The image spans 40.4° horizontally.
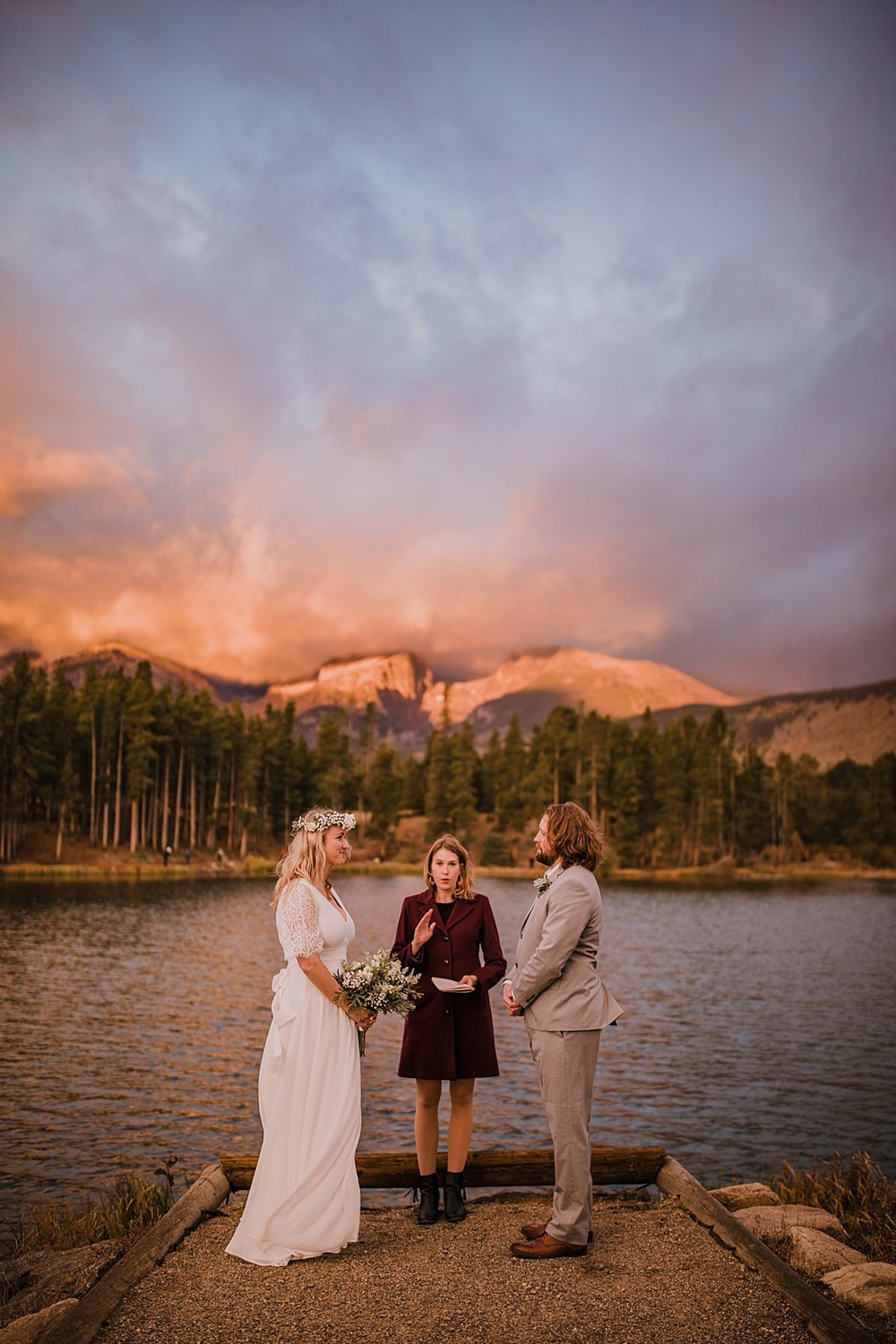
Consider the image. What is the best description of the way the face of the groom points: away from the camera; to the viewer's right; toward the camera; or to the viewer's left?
to the viewer's left

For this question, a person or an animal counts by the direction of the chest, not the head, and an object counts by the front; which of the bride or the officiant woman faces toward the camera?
the officiant woman

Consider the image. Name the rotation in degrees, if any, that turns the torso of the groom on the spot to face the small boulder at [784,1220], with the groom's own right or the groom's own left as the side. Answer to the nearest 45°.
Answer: approximately 135° to the groom's own right

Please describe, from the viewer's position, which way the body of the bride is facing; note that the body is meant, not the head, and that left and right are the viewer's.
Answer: facing to the right of the viewer

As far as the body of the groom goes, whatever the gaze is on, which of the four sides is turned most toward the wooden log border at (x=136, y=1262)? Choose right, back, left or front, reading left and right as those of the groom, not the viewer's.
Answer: front

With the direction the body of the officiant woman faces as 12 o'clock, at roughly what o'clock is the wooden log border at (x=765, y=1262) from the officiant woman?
The wooden log border is roughly at 10 o'clock from the officiant woman.

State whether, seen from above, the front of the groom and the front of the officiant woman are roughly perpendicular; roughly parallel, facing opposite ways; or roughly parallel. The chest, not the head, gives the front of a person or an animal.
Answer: roughly perpendicular

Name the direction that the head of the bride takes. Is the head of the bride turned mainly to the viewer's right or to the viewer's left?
to the viewer's right

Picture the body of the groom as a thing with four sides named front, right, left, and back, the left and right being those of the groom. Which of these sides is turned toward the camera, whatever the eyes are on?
left

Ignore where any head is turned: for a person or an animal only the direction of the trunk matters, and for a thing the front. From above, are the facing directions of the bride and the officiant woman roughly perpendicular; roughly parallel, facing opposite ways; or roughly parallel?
roughly perpendicular

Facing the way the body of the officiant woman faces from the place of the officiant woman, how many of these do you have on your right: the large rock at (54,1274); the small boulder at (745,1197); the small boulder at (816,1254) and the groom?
1

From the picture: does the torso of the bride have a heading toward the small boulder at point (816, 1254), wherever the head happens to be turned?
yes

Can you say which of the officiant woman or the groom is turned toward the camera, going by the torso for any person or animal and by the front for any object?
the officiant woman

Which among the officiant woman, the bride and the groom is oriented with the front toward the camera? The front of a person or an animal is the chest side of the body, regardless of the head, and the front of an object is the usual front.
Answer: the officiant woman

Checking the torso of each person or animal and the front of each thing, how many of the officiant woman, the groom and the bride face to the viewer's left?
1

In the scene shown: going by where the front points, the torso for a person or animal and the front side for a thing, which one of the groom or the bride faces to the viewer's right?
the bride

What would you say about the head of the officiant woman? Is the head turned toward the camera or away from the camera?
toward the camera

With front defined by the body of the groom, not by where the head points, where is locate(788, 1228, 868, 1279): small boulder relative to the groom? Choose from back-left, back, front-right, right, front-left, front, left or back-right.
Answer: back-right

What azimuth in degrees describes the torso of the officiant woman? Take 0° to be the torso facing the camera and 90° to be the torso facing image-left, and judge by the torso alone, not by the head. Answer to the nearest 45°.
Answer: approximately 0°
